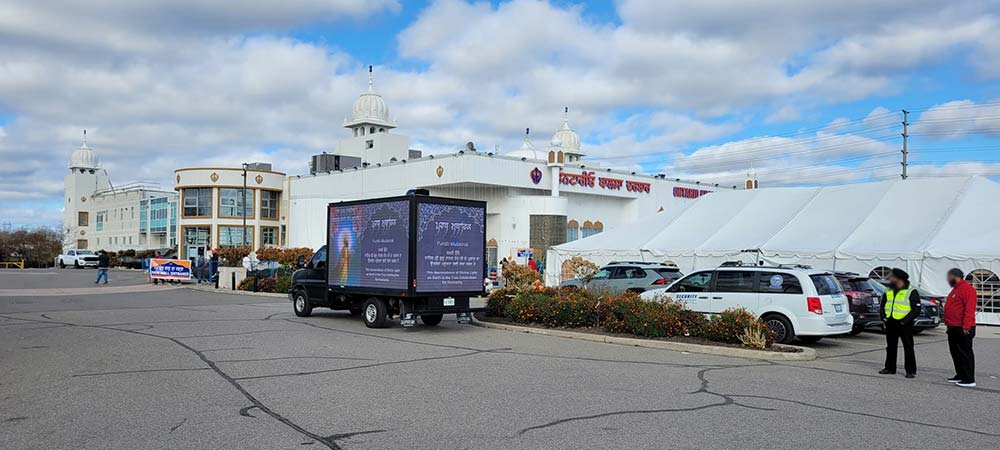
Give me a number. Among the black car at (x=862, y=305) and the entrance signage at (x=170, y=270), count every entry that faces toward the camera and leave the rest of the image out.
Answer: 1

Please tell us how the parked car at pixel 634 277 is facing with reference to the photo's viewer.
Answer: facing away from the viewer and to the left of the viewer

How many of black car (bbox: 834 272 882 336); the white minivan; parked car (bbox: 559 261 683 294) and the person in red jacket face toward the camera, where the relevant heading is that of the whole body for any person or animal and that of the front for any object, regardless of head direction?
0

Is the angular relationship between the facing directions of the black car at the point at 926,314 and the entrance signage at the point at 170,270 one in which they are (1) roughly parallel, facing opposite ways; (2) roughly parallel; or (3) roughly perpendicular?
roughly parallel, facing opposite ways

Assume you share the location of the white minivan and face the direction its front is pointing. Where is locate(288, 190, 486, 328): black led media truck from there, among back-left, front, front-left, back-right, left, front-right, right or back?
front-left

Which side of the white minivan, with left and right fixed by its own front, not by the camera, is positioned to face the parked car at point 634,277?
front

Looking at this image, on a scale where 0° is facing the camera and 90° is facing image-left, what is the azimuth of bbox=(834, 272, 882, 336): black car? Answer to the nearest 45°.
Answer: approximately 135°

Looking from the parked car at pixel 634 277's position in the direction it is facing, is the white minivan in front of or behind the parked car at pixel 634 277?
behind

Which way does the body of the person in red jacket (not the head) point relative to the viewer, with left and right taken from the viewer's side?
facing to the left of the viewer

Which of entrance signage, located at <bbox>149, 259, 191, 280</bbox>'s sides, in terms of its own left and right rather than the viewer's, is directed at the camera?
front

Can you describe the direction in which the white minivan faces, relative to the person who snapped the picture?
facing away from the viewer and to the left of the viewer

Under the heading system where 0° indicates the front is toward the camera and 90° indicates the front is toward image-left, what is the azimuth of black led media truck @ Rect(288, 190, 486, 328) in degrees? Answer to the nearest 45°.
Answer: approximately 135°

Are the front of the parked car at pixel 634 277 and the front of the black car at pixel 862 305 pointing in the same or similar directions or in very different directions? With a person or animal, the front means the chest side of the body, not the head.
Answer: same or similar directions

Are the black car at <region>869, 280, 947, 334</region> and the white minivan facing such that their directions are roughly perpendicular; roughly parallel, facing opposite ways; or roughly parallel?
roughly parallel

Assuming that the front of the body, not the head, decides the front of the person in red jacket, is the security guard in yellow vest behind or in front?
in front

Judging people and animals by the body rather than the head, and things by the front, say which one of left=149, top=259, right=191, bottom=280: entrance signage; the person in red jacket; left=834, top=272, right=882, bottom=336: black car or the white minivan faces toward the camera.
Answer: the entrance signage
